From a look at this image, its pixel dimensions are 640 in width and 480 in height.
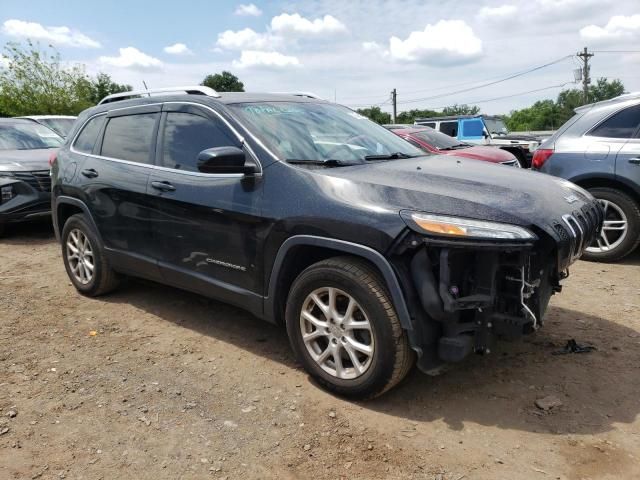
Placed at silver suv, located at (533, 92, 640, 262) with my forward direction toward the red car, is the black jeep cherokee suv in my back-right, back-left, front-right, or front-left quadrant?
back-left

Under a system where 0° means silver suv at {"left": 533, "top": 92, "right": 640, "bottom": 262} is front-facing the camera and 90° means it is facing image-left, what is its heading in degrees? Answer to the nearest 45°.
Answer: approximately 270°

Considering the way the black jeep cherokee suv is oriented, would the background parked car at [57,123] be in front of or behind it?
behind

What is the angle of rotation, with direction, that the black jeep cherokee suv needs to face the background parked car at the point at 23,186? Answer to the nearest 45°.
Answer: approximately 180°

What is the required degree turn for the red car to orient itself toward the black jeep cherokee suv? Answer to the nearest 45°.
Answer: approximately 45° to its right

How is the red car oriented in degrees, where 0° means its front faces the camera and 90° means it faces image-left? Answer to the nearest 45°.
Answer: approximately 315°

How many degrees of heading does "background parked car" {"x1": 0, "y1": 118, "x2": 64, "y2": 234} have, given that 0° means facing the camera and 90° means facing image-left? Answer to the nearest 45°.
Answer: approximately 315°
